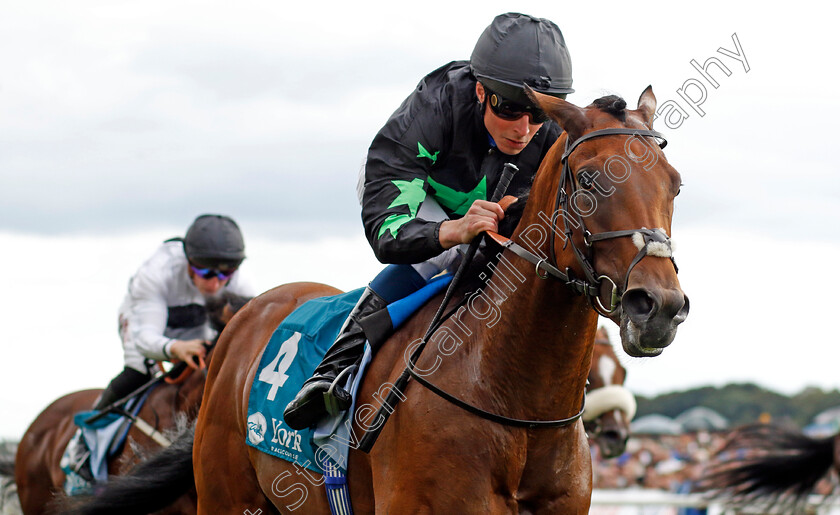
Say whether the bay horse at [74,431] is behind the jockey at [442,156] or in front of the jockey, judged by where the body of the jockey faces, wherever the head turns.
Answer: behind

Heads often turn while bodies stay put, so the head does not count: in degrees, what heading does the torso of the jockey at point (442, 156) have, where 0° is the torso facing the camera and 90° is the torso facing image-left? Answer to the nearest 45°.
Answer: approximately 315°

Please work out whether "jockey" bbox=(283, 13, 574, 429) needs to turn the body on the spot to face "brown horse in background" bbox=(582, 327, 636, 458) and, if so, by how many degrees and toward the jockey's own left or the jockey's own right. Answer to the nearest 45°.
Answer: approximately 135° to the jockey's own left

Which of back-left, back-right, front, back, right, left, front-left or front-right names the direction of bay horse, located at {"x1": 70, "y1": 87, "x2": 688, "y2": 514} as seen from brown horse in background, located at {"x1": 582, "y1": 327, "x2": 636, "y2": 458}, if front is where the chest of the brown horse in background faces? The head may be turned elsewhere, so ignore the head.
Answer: front

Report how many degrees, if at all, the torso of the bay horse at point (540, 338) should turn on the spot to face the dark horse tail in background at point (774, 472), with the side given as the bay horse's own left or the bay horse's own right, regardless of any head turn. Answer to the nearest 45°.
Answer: approximately 90° to the bay horse's own left

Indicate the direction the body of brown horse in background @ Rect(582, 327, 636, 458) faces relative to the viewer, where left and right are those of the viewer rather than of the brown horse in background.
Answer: facing the viewer

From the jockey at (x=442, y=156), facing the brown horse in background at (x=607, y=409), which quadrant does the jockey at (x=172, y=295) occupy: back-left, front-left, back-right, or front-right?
front-left

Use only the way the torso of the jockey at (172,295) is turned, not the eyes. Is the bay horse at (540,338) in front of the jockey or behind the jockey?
in front

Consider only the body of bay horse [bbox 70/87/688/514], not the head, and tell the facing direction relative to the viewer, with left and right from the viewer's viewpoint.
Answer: facing the viewer and to the right of the viewer

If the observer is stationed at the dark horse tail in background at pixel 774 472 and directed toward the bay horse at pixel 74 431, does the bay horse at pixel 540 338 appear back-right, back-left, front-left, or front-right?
front-left
